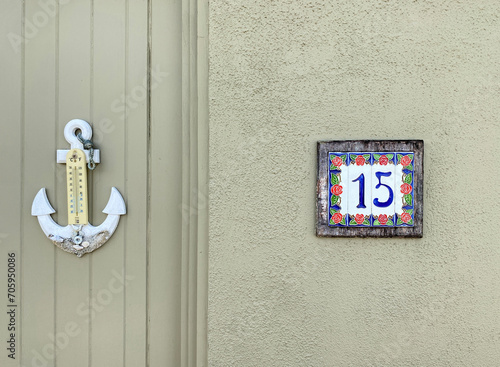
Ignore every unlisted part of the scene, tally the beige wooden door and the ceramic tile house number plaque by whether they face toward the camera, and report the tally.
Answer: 2

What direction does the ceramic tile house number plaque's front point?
toward the camera

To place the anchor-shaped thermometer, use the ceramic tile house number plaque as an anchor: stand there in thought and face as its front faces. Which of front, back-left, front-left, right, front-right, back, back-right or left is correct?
right

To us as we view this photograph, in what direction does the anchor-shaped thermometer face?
facing the viewer

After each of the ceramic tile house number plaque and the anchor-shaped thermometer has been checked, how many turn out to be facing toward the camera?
2

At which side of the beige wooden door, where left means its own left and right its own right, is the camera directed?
front

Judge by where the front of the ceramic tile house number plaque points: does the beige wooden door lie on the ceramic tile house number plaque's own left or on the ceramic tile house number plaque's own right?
on the ceramic tile house number plaque's own right

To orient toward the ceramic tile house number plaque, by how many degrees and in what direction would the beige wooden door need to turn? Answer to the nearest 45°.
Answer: approximately 45° to its left

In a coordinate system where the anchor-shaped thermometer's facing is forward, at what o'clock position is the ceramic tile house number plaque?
The ceramic tile house number plaque is roughly at 10 o'clock from the anchor-shaped thermometer.
